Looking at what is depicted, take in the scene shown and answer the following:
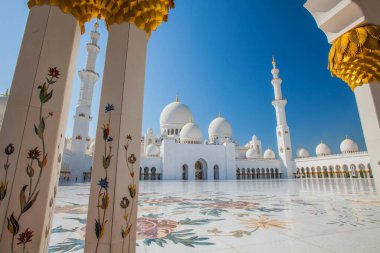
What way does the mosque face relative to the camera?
toward the camera

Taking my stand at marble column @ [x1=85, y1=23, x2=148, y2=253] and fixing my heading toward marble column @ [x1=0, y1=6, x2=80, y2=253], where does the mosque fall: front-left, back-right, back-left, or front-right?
back-right

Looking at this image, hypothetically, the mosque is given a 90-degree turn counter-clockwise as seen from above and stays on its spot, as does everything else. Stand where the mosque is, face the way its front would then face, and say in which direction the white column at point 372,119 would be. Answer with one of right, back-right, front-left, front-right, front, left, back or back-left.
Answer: right

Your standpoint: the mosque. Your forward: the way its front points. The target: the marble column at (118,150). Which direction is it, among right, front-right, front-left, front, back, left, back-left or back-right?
front

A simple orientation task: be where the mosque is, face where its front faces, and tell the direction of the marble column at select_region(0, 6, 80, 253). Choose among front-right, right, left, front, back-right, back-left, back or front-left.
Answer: front
